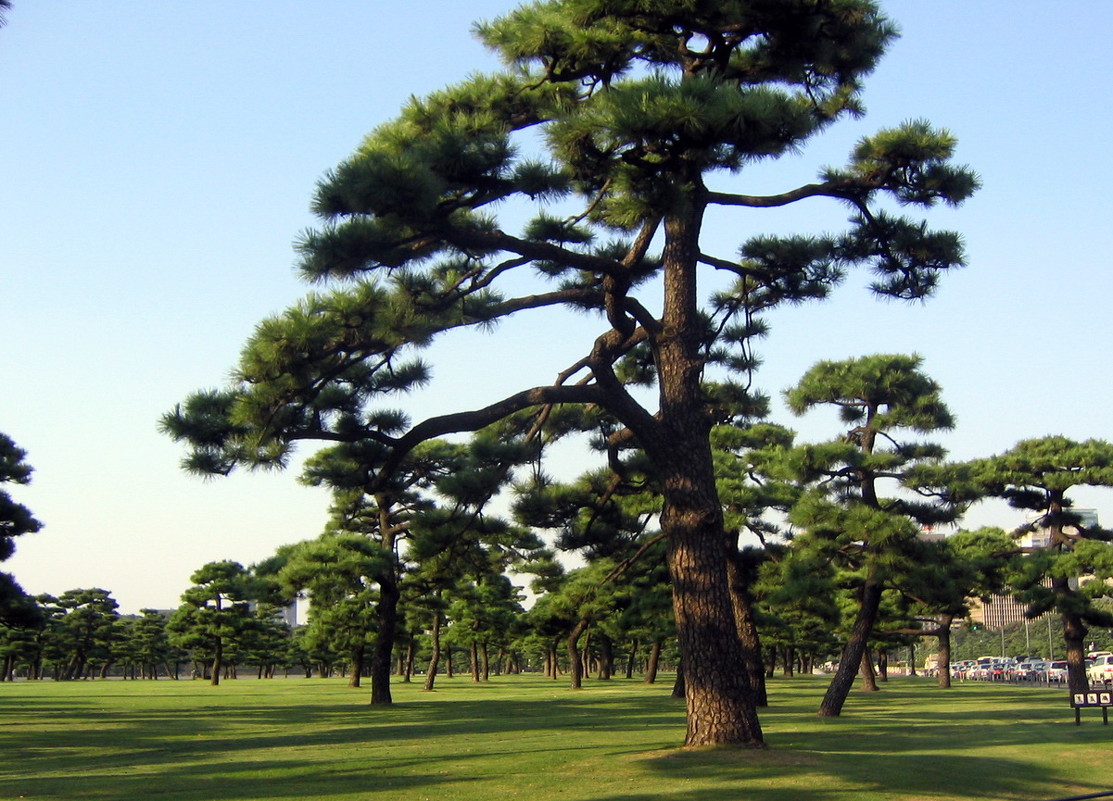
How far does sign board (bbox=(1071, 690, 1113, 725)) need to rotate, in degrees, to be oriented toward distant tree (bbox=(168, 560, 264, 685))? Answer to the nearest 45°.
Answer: approximately 135° to its right

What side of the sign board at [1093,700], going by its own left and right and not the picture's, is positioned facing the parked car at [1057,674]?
back

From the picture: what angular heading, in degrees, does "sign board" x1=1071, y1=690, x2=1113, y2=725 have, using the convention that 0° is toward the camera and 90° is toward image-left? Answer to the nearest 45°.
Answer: approximately 0°

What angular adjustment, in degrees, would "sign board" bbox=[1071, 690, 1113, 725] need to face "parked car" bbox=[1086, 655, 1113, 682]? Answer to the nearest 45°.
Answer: approximately 180°
